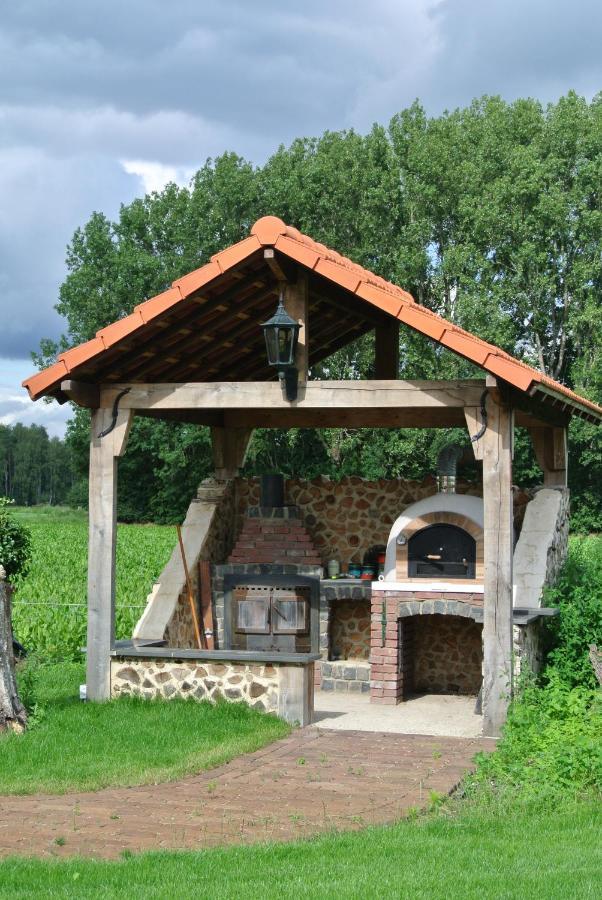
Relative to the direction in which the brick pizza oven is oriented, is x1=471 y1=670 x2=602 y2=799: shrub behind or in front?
in front

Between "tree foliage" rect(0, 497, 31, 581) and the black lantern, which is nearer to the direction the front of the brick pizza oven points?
the black lantern

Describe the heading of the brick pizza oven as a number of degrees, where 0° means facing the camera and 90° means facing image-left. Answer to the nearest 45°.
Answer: approximately 0°

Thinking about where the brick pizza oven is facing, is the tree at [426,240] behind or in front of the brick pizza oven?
behind

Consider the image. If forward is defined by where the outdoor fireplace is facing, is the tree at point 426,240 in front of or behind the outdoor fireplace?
behind

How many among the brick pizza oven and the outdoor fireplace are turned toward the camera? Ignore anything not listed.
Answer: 2

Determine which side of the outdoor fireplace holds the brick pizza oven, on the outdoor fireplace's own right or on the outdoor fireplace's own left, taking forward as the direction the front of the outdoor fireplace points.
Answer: on the outdoor fireplace's own left

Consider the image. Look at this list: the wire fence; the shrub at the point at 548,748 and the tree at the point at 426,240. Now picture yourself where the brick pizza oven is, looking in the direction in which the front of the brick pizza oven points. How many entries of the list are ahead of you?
1
